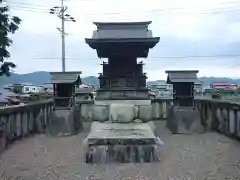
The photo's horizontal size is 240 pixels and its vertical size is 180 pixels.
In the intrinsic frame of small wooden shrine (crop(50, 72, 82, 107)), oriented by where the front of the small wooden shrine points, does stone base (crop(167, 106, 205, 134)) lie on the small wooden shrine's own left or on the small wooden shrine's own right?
on the small wooden shrine's own left

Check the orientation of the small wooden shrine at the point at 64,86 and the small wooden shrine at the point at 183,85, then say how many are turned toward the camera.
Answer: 2

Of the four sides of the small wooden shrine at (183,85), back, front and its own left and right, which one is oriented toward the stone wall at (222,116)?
left

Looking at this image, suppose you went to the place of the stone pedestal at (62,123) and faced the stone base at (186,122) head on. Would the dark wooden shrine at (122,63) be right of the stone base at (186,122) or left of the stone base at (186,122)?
left

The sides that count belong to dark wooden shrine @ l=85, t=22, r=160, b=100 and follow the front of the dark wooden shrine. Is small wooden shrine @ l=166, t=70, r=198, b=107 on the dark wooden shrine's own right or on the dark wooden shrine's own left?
on the dark wooden shrine's own left

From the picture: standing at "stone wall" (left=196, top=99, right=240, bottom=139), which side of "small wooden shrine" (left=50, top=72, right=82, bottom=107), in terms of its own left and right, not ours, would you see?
left

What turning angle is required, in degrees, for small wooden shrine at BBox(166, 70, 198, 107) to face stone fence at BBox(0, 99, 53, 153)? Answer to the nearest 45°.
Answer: approximately 45° to its right

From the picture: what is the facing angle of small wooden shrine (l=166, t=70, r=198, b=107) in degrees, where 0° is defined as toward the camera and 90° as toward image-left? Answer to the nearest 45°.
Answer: approximately 0°

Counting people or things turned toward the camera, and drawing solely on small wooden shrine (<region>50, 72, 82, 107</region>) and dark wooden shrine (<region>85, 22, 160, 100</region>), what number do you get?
2

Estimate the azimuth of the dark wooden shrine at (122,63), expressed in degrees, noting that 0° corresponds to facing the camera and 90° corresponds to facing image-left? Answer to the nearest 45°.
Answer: approximately 0°

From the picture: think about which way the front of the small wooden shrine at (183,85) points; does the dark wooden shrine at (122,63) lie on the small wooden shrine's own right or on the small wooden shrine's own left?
on the small wooden shrine's own right
